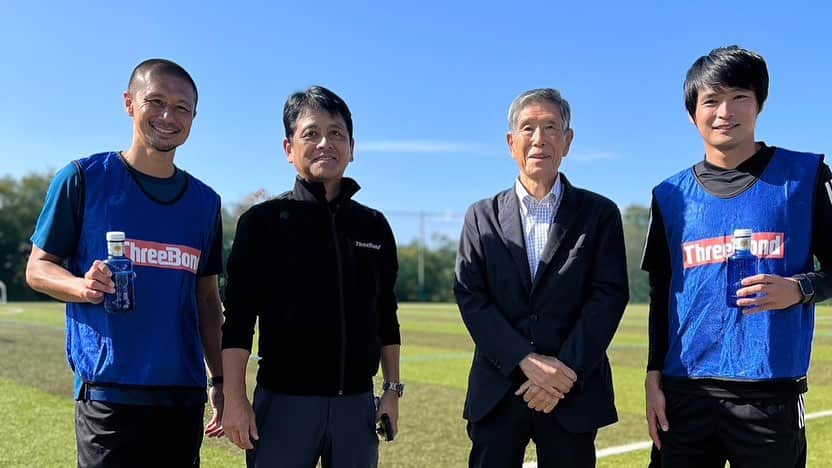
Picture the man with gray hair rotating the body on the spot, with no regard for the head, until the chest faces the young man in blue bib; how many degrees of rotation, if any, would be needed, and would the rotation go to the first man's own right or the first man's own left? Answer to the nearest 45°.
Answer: approximately 90° to the first man's own left

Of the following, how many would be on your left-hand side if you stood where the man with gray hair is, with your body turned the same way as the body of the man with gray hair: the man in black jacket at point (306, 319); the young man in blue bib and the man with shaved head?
1

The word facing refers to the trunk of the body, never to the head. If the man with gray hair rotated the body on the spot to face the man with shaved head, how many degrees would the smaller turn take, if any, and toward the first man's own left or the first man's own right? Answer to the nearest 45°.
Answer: approximately 90° to the first man's own right

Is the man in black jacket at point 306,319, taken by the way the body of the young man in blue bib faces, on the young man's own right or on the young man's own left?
on the young man's own right

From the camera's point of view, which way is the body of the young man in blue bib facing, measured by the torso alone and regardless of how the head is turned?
toward the camera

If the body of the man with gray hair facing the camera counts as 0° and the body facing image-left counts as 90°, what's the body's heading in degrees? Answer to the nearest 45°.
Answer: approximately 0°

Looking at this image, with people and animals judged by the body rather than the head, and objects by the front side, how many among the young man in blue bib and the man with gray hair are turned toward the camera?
2

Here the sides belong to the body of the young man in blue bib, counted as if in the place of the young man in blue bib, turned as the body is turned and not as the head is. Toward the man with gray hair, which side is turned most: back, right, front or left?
right

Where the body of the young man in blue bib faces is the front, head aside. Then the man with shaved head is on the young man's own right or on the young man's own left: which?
on the young man's own right

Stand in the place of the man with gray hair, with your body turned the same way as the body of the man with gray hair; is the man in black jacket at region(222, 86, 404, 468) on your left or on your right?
on your right
